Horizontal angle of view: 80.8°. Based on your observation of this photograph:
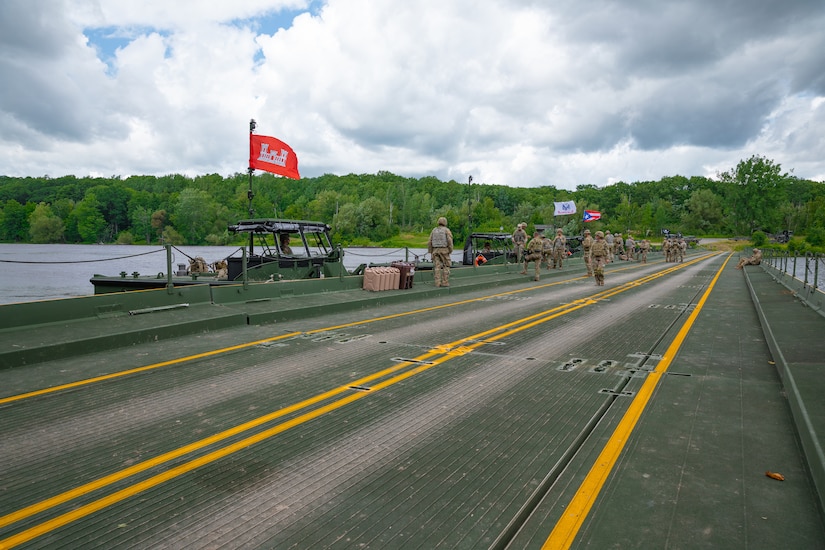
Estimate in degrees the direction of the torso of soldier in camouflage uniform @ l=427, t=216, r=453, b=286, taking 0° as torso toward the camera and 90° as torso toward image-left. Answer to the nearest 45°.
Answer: approximately 180°

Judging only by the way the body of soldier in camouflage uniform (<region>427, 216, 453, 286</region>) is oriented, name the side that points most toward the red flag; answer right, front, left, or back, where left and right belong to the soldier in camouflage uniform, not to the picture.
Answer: left

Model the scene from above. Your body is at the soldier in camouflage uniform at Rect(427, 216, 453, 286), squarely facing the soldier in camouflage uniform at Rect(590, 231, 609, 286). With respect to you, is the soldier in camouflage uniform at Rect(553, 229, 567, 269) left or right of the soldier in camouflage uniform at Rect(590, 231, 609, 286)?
left

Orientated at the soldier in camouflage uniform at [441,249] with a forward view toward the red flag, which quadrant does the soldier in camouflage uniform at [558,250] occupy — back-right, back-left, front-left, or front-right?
back-right

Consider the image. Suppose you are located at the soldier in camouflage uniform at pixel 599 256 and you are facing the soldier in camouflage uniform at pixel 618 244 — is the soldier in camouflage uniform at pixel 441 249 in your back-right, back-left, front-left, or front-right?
back-left

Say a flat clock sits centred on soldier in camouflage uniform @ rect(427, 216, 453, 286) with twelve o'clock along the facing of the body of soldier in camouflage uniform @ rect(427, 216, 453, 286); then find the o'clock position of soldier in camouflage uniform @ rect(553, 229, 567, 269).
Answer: soldier in camouflage uniform @ rect(553, 229, 567, 269) is roughly at 1 o'clock from soldier in camouflage uniform @ rect(427, 216, 453, 286).
